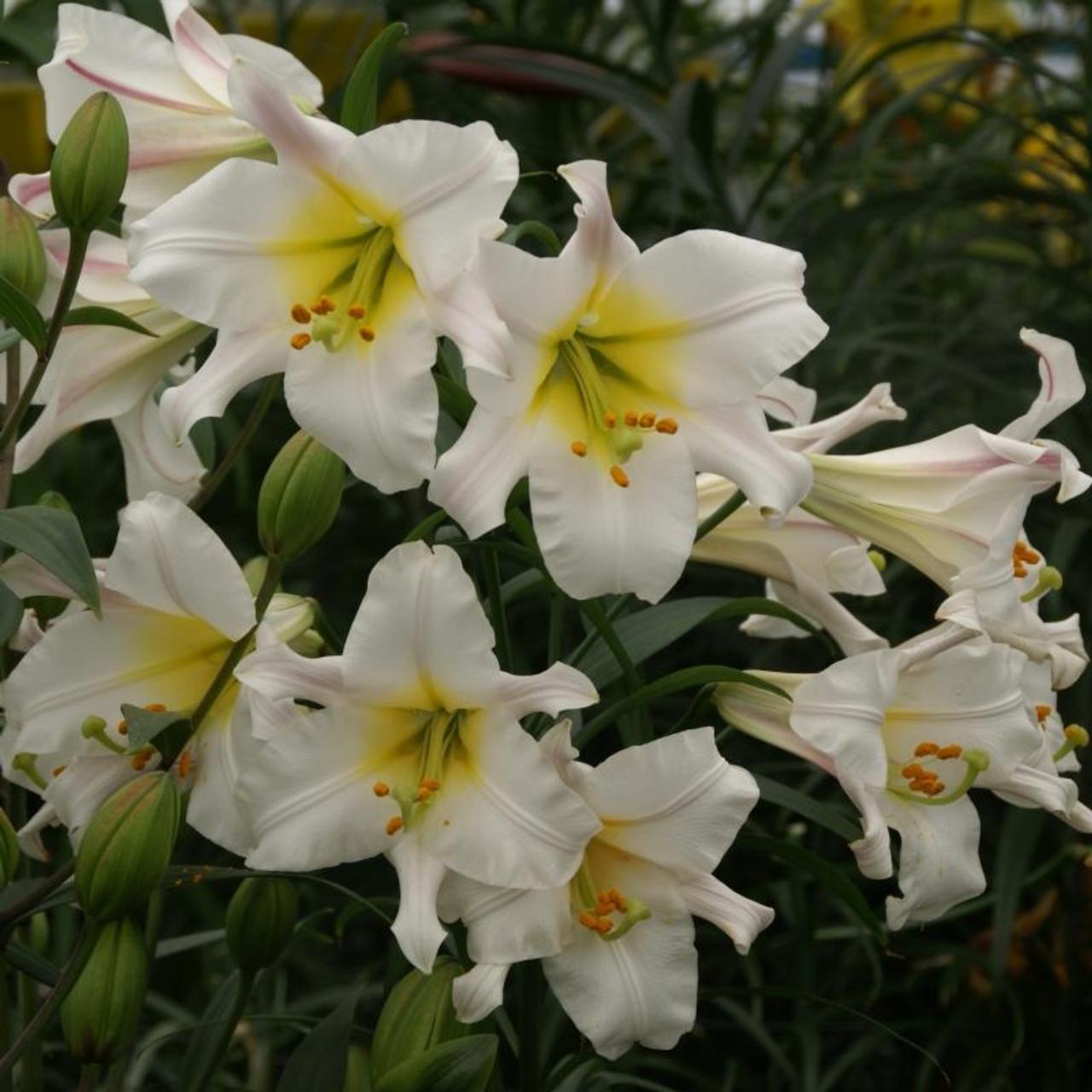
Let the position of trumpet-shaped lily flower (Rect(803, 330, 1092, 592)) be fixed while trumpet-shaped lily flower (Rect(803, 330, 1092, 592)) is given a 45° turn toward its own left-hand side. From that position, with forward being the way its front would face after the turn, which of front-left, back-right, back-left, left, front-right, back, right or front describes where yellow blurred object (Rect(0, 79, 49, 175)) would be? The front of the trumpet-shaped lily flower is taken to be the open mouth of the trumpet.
left

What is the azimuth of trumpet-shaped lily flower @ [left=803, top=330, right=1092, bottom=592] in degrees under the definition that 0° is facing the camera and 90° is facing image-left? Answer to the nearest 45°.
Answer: approximately 270°
